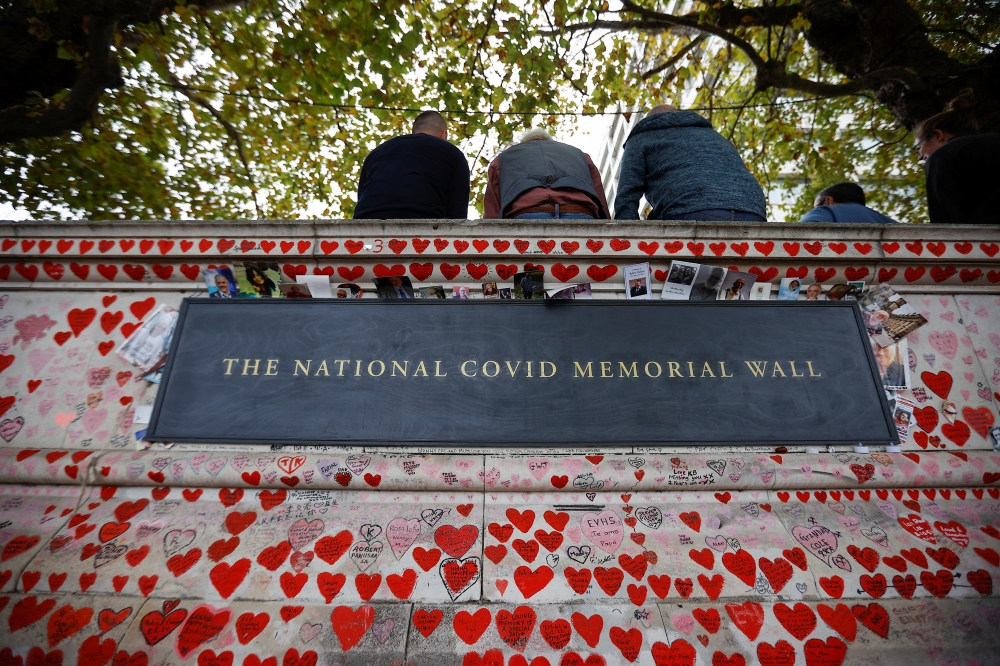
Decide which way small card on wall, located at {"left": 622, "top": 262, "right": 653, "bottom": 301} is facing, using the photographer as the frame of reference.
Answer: facing the viewer

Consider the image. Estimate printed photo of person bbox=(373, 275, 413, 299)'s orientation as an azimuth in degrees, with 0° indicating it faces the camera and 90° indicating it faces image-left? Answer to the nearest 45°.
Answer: approximately 0°

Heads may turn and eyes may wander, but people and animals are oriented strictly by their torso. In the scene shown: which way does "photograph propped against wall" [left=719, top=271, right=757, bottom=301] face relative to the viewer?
toward the camera

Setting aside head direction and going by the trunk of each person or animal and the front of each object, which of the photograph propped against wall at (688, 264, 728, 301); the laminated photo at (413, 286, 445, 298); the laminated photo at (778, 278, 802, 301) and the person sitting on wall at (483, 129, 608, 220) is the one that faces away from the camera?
the person sitting on wall

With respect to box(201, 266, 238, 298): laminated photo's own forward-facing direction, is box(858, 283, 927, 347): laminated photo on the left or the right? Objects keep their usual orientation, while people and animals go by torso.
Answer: on its left

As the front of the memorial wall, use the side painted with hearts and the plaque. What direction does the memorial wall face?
toward the camera

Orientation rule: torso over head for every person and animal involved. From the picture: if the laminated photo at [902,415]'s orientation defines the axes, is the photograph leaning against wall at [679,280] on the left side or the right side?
on its right

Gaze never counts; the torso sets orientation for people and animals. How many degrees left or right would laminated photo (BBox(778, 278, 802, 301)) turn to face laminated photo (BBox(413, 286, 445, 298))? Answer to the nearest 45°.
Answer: approximately 45° to its right

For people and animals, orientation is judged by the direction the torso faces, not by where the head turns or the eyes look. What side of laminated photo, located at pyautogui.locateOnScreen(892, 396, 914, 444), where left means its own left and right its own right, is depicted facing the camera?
front

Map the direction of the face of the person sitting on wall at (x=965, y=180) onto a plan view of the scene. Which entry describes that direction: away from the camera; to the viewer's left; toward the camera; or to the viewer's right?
to the viewer's left

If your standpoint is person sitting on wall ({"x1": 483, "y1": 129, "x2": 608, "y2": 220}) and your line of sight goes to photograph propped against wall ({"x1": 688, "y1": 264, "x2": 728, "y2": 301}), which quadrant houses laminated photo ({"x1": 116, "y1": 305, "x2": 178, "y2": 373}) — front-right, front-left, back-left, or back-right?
back-right

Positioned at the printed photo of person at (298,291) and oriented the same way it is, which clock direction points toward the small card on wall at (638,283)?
The small card on wall is roughly at 10 o'clock from the printed photo of person.

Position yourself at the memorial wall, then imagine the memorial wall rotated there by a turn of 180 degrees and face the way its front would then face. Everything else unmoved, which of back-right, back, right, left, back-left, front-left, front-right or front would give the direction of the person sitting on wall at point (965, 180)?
right

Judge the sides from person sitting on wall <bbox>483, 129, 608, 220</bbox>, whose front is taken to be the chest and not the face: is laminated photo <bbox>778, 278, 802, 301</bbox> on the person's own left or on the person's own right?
on the person's own right

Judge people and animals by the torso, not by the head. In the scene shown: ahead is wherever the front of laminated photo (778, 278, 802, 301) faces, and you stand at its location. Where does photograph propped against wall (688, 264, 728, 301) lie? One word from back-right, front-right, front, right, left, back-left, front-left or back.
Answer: front-right

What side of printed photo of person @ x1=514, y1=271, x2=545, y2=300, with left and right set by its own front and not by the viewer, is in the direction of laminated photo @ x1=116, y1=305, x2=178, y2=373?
right

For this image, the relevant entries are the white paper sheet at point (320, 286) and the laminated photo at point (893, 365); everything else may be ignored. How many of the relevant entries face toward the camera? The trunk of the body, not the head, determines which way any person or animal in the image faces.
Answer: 2
